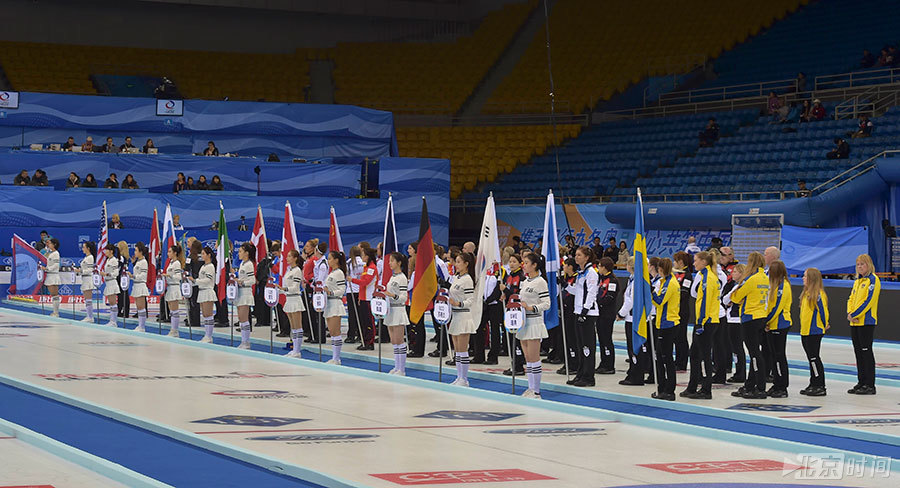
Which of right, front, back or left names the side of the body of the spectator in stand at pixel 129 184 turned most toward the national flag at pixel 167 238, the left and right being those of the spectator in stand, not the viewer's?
front

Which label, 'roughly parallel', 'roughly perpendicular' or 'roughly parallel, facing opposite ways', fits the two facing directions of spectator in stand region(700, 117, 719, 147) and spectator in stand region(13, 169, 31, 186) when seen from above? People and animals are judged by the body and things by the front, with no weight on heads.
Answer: roughly perpendicular

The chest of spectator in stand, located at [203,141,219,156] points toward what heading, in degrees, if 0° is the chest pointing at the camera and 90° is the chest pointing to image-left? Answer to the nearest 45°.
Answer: approximately 0°

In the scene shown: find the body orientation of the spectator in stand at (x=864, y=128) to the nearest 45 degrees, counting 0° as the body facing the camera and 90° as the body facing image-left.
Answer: approximately 45°

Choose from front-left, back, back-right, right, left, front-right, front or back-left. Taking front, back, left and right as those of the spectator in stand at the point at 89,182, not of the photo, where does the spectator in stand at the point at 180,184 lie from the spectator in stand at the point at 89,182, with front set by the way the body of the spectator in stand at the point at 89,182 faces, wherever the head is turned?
left

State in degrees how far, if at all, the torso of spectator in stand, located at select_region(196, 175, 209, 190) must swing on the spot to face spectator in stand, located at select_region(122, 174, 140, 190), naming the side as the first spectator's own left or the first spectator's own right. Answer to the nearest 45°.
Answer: approximately 90° to the first spectator's own right

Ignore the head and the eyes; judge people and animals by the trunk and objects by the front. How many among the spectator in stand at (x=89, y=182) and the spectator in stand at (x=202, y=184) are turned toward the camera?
2

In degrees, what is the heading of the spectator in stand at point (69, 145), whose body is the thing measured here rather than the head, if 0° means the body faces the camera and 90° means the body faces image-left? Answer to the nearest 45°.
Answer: approximately 0°

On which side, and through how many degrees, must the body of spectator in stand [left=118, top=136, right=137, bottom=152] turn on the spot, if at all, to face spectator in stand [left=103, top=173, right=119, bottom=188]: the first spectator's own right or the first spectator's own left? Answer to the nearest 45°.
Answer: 0° — they already face them

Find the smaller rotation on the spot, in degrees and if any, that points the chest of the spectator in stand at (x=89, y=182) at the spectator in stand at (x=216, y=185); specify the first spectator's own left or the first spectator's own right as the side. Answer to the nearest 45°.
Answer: approximately 90° to the first spectator's own left

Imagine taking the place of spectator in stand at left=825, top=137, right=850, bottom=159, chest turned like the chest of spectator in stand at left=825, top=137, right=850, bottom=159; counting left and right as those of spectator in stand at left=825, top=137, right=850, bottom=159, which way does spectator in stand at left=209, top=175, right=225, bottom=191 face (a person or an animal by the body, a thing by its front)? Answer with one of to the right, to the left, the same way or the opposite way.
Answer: to the left

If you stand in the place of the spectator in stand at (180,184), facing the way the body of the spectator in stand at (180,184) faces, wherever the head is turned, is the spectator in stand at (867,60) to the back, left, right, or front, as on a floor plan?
left

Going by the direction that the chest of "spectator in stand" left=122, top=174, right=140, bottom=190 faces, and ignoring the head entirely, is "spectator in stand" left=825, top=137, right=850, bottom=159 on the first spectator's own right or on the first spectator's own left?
on the first spectator's own left
